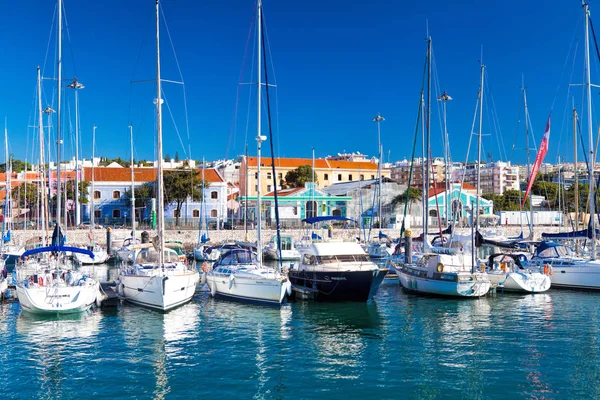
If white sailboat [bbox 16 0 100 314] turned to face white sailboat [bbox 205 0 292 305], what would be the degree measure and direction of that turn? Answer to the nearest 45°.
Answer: approximately 90° to its right

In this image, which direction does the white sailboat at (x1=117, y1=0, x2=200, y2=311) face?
toward the camera

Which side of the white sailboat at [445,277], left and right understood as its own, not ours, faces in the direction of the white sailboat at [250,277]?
left

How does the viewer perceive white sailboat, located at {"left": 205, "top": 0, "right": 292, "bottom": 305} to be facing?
facing the viewer and to the right of the viewer

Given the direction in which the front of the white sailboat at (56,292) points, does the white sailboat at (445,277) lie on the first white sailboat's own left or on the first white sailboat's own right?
on the first white sailboat's own right

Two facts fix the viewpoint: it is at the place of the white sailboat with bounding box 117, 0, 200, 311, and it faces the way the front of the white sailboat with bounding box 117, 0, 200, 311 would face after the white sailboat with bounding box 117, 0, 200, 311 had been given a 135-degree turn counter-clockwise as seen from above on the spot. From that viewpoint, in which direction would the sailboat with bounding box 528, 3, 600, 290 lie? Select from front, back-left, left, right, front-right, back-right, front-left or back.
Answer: front-right

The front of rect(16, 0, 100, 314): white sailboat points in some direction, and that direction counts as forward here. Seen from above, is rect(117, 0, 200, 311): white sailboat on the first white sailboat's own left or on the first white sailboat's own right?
on the first white sailboat's own right

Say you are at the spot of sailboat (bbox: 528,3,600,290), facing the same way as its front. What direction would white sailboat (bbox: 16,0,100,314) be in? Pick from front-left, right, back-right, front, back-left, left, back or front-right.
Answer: right
